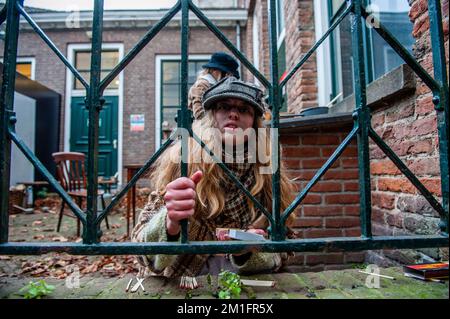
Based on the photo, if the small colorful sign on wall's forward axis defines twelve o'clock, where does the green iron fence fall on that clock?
The green iron fence is roughly at 12 o'clock from the small colorful sign on wall.

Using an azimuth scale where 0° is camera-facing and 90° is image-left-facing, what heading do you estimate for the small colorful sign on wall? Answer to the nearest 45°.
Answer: approximately 0°

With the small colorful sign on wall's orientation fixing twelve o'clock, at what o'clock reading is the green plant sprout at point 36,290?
The green plant sprout is roughly at 12 o'clock from the small colorful sign on wall.

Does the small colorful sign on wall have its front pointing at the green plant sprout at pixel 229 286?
yes
